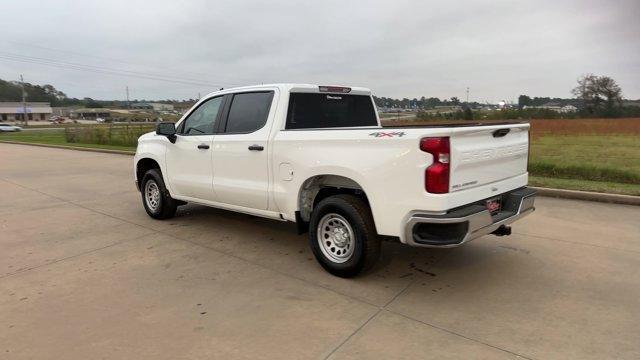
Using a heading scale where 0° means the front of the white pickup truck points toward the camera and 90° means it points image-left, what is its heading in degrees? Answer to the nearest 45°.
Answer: approximately 135°
